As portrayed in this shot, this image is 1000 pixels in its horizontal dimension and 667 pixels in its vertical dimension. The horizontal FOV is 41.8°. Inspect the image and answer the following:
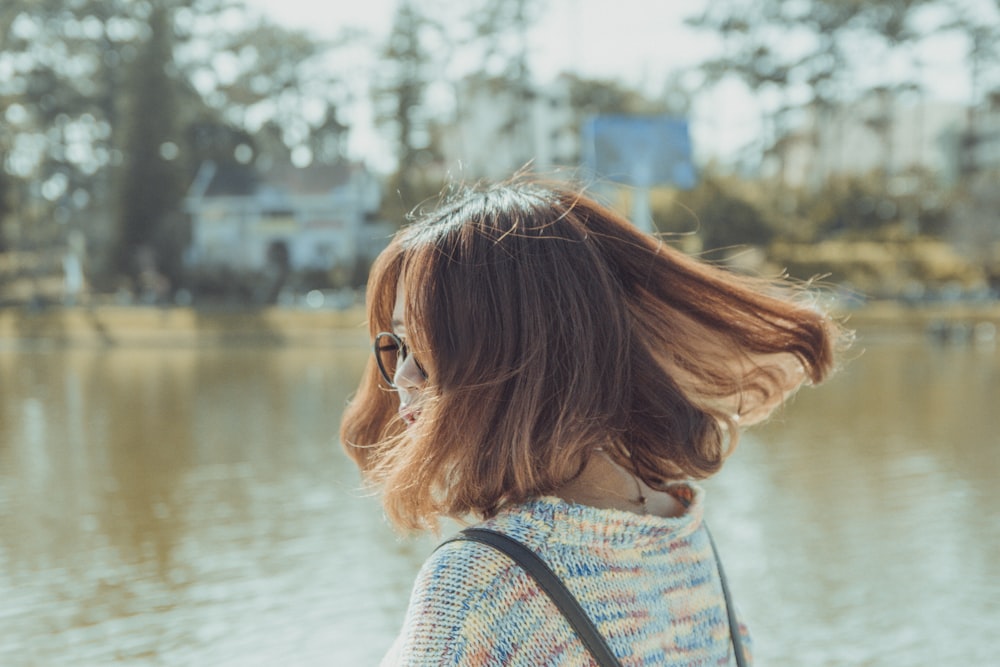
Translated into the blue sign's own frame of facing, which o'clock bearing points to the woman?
The woman is roughly at 12 o'clock from the blue sign.

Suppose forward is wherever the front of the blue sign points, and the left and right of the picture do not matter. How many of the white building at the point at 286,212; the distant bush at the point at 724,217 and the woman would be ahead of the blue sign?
1

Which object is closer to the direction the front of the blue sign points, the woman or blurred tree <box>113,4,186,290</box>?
the woman

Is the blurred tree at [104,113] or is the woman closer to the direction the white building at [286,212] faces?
the woman

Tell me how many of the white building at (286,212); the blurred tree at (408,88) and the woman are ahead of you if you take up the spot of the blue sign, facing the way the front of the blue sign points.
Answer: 1

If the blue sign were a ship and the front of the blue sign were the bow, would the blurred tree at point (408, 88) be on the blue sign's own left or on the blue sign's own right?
on the blue sign's own right

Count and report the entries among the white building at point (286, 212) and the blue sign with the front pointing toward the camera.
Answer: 2

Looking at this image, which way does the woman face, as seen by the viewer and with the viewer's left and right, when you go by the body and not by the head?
facing away from the viewer and to the left of the viewer

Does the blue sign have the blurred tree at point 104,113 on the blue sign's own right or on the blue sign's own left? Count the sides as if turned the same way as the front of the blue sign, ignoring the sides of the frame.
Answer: on the blue sign's own right

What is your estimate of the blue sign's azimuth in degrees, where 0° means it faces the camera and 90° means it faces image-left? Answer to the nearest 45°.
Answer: approximately 0°

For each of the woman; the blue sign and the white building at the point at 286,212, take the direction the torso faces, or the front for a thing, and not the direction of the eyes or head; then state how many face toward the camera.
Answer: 2
